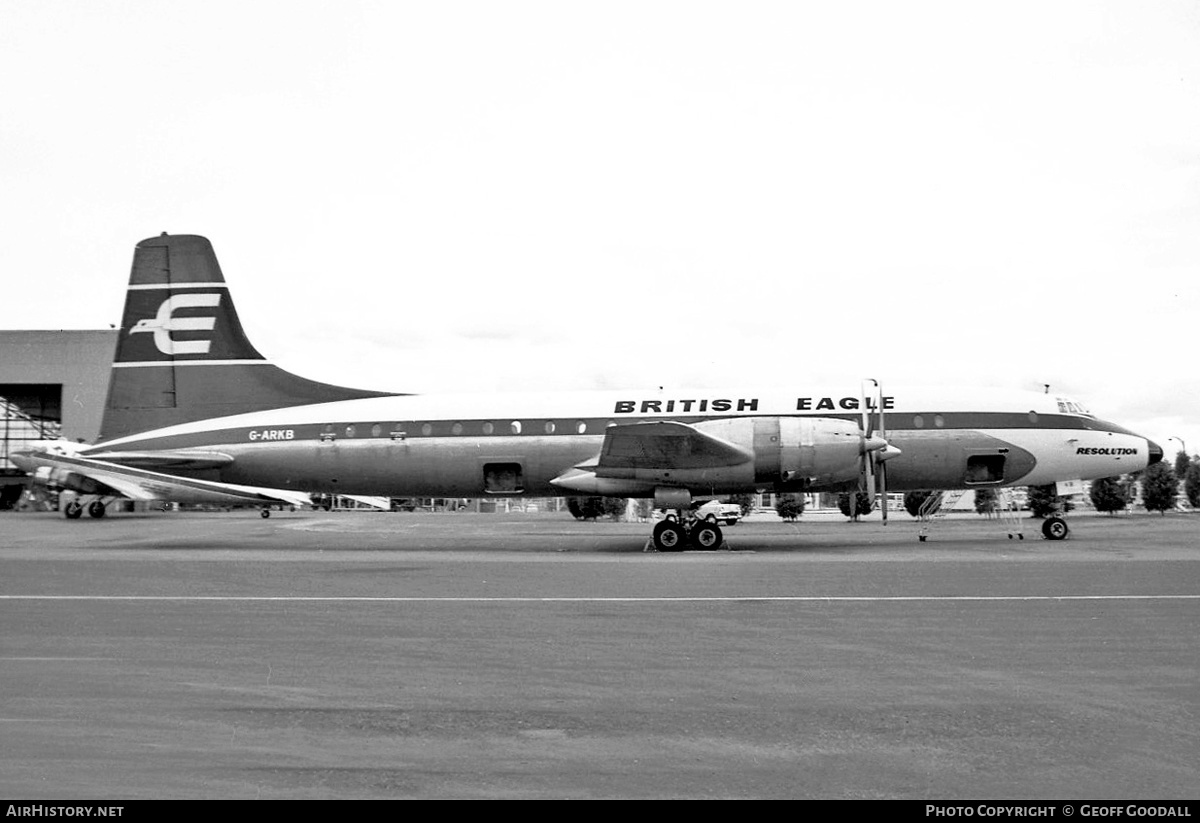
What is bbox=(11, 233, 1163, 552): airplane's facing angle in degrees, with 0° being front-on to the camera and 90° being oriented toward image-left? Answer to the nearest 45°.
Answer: approximately 270°
